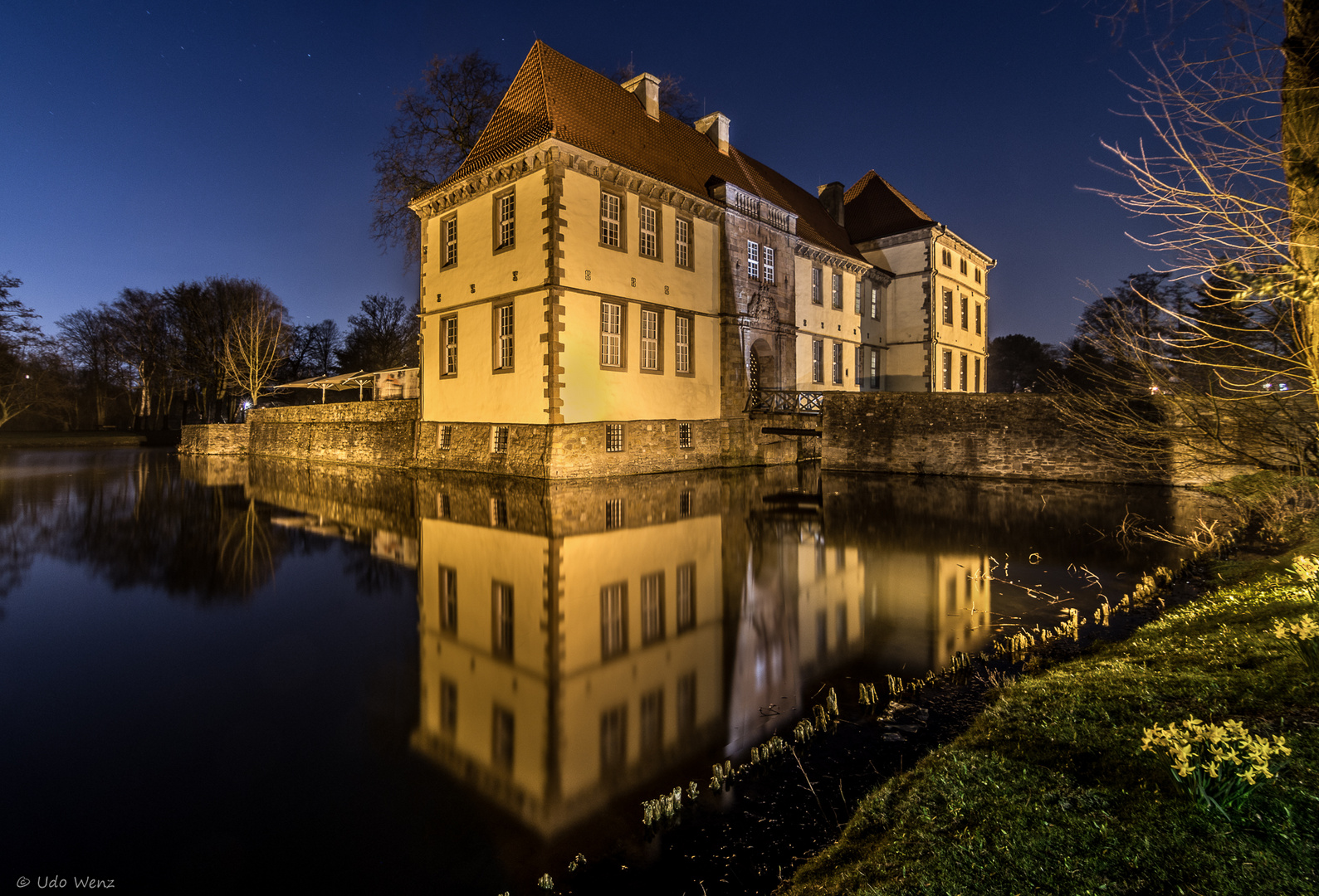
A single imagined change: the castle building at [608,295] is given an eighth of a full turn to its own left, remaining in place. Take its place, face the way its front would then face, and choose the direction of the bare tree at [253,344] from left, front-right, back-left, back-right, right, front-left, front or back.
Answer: back-left

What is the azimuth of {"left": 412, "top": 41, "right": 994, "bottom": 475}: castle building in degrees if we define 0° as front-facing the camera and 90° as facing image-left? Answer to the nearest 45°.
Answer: approximately 315°

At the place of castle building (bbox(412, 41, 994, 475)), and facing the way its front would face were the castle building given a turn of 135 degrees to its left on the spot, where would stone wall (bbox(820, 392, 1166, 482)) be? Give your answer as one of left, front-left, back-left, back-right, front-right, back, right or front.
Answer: right

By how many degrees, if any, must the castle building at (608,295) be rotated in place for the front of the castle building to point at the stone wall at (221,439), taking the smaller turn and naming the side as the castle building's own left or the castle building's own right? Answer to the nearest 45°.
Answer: approximately 180°

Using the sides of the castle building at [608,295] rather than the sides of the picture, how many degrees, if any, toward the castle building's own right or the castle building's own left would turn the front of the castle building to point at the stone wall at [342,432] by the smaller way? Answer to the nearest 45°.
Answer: approximately 180°
